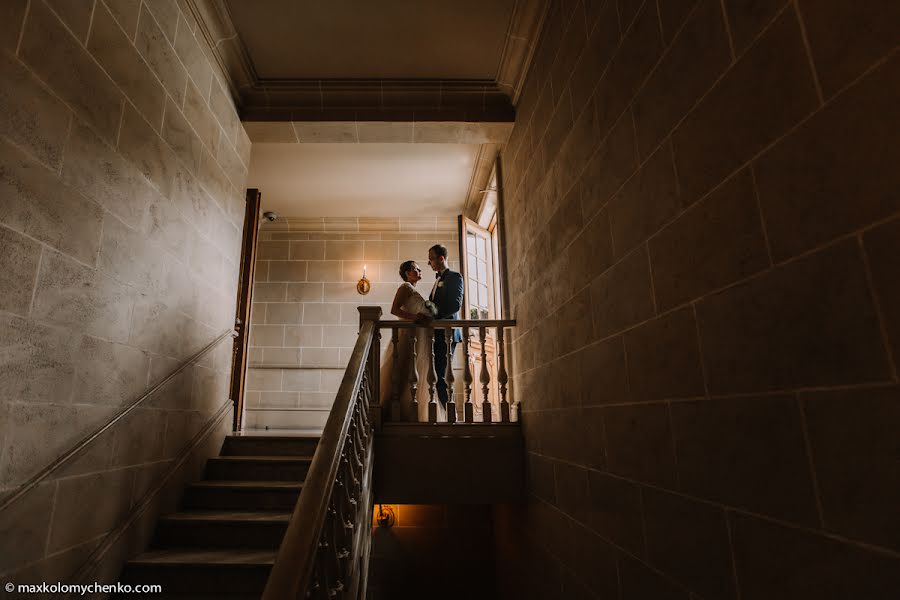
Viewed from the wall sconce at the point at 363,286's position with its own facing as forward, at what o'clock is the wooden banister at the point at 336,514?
The wooden banister is roughly at 12 o'clock from the wall sconce.

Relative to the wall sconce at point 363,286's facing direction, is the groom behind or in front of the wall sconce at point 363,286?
in front

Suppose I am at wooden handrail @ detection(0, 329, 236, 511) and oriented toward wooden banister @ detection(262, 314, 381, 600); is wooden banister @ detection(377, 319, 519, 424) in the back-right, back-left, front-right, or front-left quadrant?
front-left

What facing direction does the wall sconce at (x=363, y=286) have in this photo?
toward the camera

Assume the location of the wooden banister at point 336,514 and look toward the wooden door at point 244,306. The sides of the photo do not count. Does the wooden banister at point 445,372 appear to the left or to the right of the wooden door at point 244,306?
right

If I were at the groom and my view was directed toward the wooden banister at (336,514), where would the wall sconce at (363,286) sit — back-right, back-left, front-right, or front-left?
back-right

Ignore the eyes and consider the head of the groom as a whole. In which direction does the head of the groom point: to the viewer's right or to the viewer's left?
to the viewer's left

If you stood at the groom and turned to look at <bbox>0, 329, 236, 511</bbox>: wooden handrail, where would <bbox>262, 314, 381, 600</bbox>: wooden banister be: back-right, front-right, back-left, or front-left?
front-left

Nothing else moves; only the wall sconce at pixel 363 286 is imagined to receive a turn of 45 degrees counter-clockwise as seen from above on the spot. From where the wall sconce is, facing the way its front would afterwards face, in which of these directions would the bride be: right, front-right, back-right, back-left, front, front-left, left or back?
front-right

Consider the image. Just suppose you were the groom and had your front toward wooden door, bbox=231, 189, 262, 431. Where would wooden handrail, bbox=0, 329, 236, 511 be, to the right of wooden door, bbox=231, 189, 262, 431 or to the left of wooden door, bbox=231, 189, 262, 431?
left

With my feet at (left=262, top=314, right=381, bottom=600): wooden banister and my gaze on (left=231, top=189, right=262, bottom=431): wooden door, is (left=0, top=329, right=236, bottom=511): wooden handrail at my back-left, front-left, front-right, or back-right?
front-left

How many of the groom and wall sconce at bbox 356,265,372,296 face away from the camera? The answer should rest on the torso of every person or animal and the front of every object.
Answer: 0

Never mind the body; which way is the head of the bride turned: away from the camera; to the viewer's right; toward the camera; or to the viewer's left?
to the viewer's right
